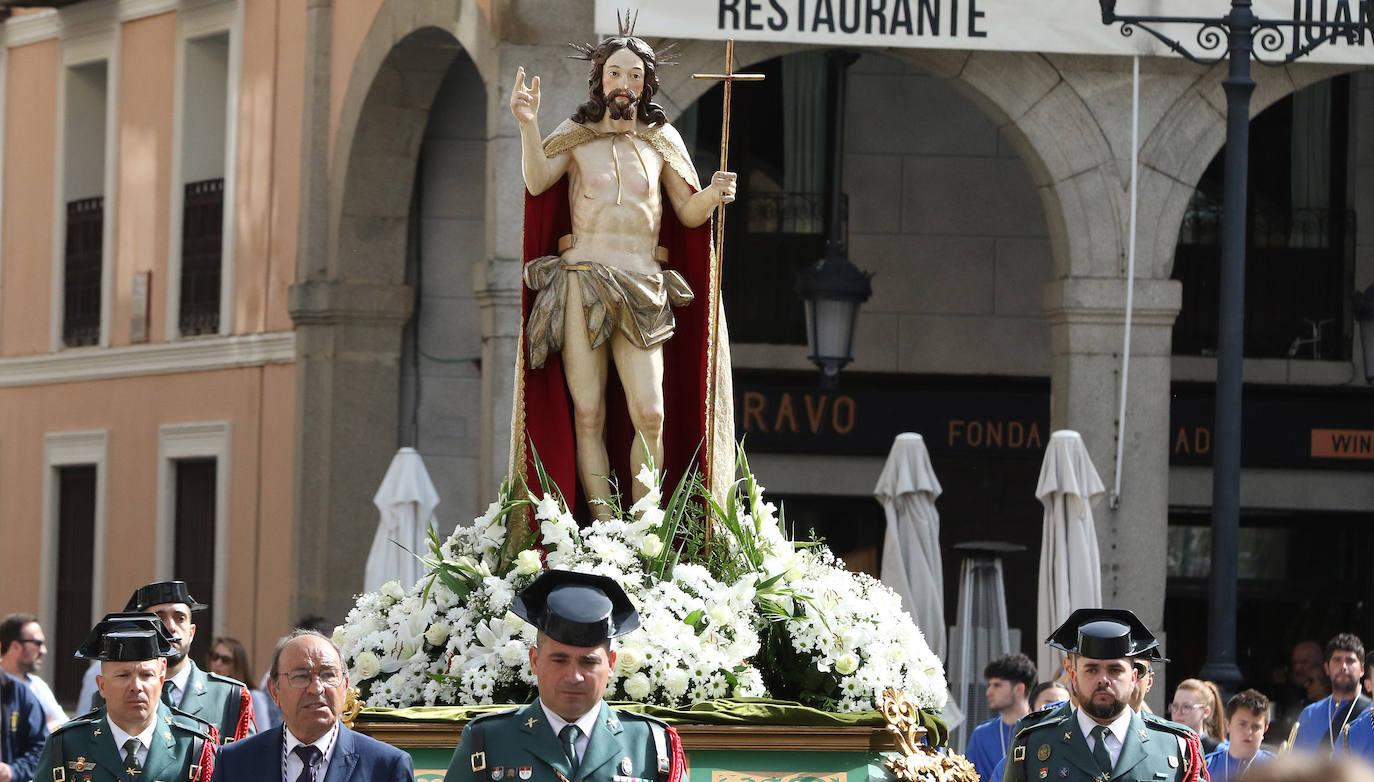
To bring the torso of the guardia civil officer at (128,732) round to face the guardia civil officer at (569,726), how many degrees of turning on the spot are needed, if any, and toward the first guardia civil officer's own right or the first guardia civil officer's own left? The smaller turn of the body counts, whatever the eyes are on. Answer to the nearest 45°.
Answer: approximately 45° to the first guardia civil officer's own left

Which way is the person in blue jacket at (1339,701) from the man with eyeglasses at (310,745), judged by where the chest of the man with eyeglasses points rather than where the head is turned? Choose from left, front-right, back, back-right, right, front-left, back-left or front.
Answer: back-left

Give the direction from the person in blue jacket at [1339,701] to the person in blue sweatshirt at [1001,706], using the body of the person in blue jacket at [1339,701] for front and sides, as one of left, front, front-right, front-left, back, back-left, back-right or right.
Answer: right

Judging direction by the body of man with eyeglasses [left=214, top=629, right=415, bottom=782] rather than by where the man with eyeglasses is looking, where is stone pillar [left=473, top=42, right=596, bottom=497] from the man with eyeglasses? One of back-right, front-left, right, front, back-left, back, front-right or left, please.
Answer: back

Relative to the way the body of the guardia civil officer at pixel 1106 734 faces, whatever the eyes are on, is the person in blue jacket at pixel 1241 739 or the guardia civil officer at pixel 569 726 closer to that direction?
the guardia civil officer

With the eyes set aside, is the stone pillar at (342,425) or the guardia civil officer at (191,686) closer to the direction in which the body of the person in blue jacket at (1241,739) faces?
the guardia civil officer

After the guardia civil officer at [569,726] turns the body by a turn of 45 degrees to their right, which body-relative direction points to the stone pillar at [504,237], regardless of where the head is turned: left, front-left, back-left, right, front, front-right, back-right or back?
back-right

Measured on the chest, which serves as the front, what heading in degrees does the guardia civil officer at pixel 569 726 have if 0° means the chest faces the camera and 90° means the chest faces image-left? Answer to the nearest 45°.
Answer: approximately 0°
